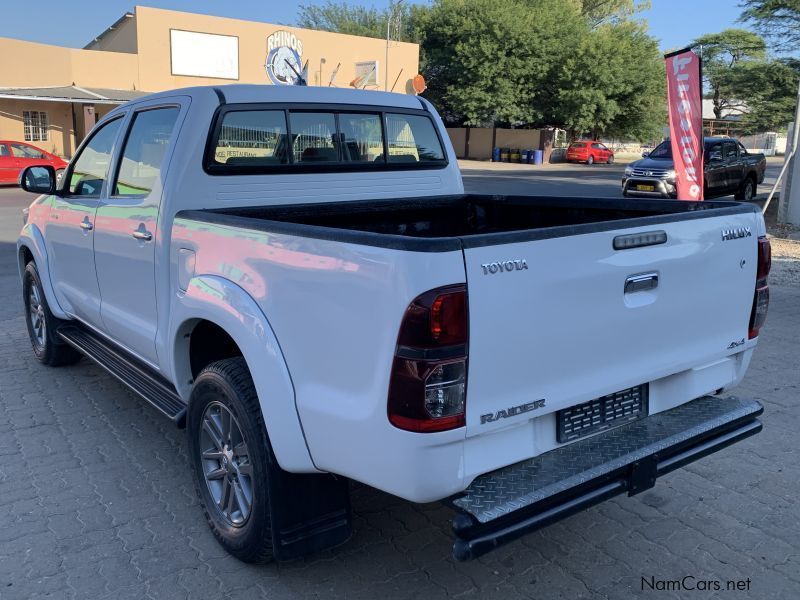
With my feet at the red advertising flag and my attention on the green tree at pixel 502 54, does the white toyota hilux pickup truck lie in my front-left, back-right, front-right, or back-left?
back-left

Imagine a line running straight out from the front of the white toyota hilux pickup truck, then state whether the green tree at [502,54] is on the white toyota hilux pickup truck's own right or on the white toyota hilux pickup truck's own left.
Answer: on the white toyota hilux pickup truck's own right

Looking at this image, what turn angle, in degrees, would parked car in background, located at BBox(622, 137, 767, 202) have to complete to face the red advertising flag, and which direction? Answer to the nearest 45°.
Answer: approximately 45° to its left

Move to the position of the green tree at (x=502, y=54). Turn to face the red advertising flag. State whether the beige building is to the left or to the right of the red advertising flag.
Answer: right

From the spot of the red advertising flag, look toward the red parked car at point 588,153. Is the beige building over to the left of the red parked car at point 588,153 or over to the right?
left

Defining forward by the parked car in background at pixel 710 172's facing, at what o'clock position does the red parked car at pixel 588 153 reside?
The red parked car is roughly at 4 o'clock from the parked car in background.

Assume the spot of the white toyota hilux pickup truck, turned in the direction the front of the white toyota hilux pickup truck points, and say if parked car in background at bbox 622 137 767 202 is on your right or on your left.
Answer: on your right

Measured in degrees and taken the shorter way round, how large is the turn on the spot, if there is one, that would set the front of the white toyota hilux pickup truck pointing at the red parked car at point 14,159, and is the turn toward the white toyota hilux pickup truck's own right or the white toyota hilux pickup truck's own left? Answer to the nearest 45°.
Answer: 0° — it already faces it

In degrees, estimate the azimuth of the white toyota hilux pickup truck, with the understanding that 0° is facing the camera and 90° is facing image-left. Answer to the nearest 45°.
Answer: approximately 135°

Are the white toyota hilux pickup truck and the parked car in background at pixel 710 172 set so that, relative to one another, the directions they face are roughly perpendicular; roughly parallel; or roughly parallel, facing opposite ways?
roughly perpendicular

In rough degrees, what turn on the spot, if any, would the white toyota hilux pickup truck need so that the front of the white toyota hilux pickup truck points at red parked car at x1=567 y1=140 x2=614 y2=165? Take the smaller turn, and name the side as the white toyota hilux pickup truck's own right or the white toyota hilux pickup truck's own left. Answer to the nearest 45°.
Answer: approximately 45° to the white toyota hilux pickup truck's own right
